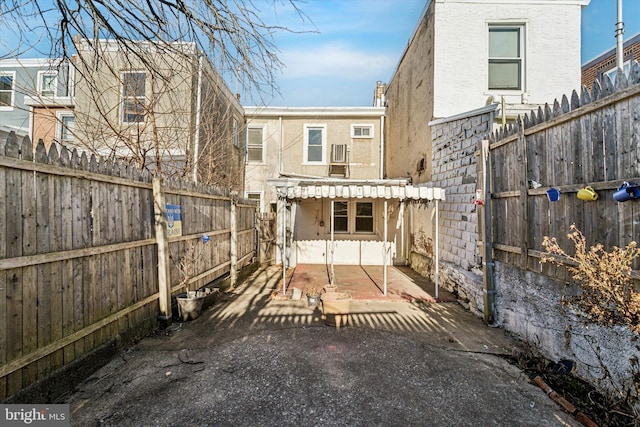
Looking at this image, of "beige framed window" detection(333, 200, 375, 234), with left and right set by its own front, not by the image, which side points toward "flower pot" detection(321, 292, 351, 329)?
front

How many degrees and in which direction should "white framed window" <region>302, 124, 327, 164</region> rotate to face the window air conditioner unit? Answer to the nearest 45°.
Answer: approximately 45° to its left

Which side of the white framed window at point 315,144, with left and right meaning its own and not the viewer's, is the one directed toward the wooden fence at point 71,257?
front

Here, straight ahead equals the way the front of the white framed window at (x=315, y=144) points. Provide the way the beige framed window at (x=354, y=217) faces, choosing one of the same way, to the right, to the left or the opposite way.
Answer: the same way

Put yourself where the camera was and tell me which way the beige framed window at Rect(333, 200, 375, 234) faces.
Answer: facing the viewer

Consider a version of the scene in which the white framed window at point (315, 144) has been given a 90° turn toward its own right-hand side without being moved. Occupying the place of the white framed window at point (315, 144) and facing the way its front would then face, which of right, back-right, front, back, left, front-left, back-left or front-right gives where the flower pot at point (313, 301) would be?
left

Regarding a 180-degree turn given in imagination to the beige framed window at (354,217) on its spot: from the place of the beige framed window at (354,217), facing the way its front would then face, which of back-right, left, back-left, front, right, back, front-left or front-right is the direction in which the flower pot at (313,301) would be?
back

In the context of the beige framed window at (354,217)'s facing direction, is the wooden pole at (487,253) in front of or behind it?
in front

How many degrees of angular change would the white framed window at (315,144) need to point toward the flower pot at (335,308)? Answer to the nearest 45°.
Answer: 0° — it already faces it

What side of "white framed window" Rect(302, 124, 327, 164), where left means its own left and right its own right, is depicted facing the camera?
front

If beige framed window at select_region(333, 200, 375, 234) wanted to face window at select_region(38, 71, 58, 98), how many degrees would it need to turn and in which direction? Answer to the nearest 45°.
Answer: approximately 45° to its right

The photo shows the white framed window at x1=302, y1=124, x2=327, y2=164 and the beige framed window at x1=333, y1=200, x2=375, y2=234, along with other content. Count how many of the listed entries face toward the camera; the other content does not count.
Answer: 2
